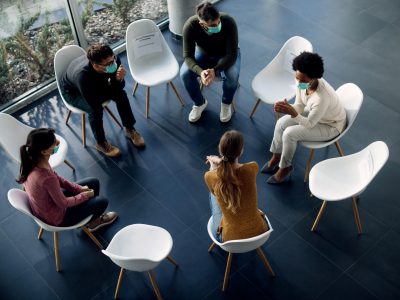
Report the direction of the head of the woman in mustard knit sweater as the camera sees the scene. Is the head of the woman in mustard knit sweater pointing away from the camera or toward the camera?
away from the camera

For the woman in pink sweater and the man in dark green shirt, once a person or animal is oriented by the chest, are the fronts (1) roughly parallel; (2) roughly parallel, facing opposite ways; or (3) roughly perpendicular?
roughly perpendicular

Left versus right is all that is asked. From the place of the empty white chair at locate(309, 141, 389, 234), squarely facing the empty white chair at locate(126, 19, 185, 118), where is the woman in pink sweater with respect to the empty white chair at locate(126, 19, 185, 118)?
left

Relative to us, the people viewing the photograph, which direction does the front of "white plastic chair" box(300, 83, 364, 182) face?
facing to the left of the viewer

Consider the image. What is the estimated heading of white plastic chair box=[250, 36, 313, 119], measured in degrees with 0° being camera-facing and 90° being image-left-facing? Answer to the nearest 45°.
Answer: approximately 45°

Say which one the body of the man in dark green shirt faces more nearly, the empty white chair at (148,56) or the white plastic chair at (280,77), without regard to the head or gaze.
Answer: the white plastic chair

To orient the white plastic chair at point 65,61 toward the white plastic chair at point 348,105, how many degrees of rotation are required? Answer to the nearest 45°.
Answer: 0° — it already faces it

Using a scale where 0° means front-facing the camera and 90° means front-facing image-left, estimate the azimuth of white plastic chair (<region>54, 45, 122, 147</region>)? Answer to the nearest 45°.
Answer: approximately 315°

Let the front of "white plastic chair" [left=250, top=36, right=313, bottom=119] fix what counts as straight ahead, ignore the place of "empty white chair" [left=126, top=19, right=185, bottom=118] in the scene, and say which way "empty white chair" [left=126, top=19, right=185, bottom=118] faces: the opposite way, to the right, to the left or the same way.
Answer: to the left

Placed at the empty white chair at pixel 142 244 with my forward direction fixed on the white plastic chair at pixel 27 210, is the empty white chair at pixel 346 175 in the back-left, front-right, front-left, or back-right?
back-right
